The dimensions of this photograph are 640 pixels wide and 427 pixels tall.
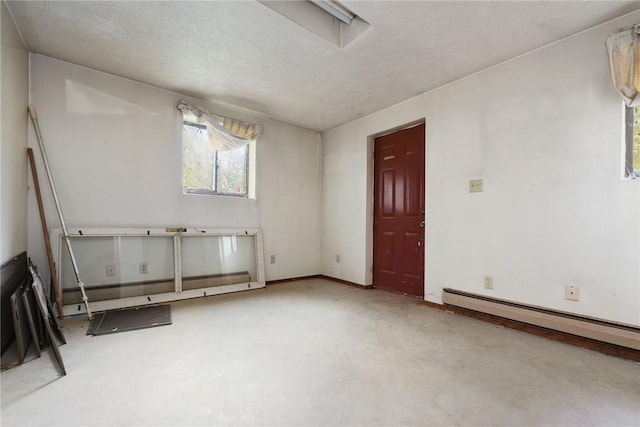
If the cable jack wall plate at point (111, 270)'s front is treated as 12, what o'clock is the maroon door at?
The maroon door is roughly at 10 o'clock from the cable jack wall plate.

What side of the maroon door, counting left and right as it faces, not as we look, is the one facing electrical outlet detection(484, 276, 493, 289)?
left

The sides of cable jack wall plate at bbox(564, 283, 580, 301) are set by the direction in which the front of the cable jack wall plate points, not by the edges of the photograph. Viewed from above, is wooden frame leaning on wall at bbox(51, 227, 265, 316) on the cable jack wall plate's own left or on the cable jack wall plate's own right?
on the cable jack wall plate's own right

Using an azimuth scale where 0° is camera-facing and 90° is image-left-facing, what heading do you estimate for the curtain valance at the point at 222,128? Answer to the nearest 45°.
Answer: approximately 315°

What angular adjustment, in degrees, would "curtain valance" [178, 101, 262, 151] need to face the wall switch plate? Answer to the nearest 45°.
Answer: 0° — it already faces it

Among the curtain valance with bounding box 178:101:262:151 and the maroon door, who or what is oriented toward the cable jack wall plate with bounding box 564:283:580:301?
the curtain valance

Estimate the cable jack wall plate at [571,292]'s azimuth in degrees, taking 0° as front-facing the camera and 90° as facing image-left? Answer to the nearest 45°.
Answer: approximately 0°

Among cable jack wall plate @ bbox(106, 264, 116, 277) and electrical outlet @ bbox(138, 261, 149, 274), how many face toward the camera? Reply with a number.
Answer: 2

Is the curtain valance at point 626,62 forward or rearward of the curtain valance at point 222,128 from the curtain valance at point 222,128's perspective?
forward

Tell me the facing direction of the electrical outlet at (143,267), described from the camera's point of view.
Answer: facing the viewer

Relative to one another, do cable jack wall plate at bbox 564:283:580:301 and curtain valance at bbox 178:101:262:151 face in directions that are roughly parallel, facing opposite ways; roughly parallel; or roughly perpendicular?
roughly perpendicular

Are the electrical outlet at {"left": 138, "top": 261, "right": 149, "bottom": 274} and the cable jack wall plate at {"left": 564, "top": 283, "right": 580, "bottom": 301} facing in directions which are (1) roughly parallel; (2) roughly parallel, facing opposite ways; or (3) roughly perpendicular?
roughly perpendicular

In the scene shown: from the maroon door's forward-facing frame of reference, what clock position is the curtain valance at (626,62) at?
The curtain valance is roughly at 9 o'clock from the maroon door.

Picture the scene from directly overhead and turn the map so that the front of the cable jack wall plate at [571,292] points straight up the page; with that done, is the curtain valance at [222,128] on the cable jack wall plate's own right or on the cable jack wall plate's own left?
on the cable jack wall plate's own right
